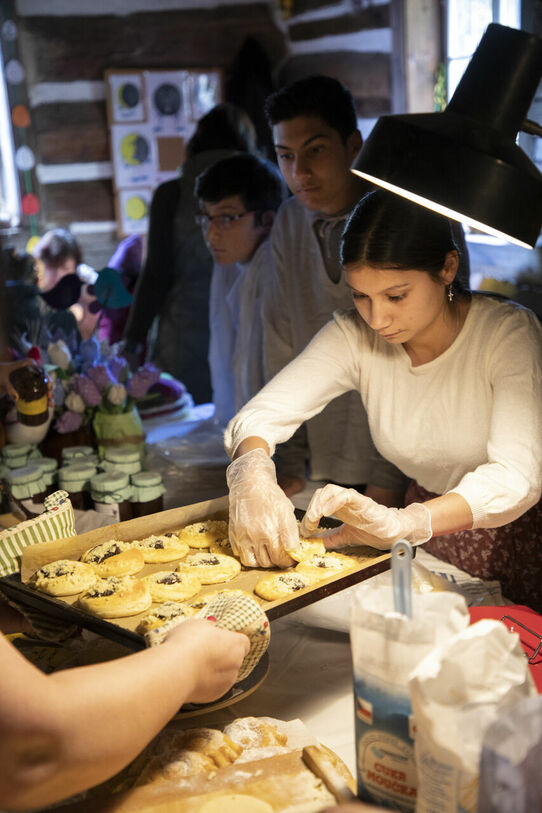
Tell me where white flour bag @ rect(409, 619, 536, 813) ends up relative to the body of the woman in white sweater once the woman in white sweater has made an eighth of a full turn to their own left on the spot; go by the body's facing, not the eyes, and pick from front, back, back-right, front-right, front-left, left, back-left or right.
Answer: front

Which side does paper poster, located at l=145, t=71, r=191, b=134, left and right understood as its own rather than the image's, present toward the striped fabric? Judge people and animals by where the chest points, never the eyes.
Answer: front

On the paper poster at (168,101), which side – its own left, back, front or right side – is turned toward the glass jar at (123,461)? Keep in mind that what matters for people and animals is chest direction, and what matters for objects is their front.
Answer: front

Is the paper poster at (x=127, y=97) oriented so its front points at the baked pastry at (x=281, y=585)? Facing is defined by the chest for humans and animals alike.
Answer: yes

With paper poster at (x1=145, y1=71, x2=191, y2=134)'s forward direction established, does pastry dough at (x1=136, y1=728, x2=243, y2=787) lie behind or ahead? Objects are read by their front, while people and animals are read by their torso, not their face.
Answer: ahead

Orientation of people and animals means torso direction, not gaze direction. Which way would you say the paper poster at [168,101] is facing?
toward the camera

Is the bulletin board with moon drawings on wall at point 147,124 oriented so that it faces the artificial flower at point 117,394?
yes

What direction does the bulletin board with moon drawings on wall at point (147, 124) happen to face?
toward the camera

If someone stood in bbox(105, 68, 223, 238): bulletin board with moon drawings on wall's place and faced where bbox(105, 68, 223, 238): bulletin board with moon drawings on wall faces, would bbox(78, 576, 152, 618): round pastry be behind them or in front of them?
in front

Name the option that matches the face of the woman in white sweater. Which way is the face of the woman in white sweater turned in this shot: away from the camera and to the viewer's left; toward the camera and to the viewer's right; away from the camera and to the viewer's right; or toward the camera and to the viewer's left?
toward the camera and to the viewer's left

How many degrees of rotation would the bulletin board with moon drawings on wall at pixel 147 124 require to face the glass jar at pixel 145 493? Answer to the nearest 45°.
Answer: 0° — it already faces it

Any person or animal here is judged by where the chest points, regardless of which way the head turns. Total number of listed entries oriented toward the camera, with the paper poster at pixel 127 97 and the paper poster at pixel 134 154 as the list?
2

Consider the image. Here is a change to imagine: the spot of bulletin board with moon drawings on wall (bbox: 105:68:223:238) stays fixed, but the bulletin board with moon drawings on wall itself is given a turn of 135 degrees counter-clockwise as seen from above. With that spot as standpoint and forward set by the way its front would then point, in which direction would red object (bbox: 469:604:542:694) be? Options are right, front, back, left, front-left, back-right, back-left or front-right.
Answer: back-right
